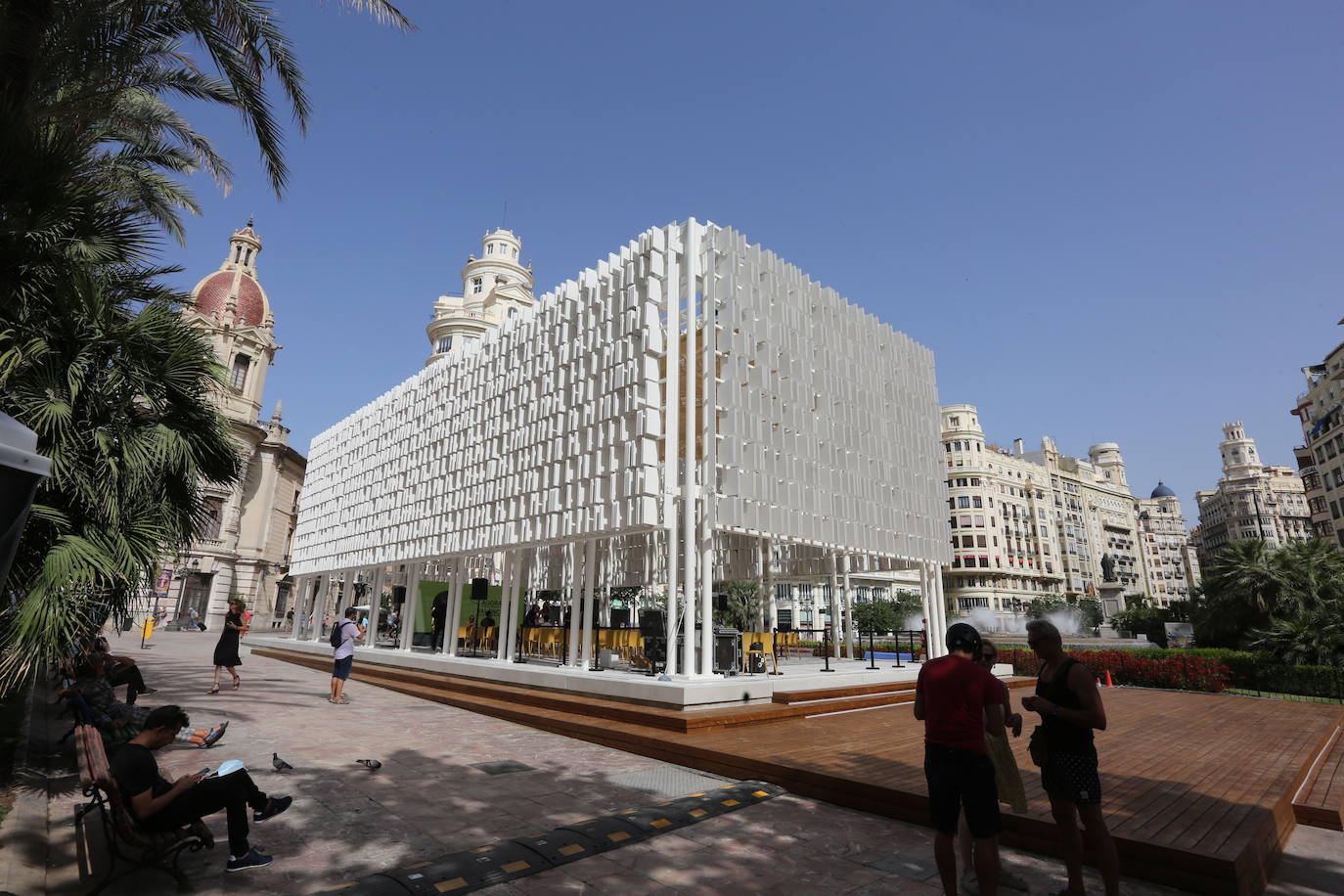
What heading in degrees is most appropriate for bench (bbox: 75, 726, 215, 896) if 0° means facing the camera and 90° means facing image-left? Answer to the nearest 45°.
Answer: approximately 270°

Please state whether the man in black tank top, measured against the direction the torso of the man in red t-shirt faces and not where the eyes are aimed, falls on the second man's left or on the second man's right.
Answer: on the second man's right

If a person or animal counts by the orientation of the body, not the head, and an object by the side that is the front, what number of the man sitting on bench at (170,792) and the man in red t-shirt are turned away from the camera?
1

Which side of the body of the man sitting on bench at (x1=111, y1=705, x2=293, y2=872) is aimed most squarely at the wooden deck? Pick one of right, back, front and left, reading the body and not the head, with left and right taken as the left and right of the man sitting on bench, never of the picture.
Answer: front

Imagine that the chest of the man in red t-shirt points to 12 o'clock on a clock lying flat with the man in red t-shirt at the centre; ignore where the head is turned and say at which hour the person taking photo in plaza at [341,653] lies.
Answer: The person taking photo in plaza is roughly at 10 o'clock from the man in red t-shirt.

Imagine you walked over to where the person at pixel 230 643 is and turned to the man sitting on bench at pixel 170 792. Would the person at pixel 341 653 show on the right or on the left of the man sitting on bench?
left

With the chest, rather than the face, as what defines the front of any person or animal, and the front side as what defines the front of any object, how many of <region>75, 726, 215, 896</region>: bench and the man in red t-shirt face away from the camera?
1

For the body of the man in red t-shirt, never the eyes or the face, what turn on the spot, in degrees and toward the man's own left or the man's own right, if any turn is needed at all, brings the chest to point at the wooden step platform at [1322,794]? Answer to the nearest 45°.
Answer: approximately 45° to the man's own right

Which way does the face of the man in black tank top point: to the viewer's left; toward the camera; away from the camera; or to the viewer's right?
to the viewer's left

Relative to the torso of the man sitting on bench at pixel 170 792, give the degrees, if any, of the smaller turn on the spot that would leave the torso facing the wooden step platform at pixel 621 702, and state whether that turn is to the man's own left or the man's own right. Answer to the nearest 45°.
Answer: approximately 45° to the man's own left

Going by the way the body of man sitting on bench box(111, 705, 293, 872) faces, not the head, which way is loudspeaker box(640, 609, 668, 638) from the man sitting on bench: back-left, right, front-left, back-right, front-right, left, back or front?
front-left

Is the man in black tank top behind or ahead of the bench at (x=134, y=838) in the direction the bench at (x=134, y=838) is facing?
ahead

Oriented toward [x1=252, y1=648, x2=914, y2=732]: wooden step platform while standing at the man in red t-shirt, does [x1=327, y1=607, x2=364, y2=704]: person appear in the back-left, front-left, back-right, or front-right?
front-left

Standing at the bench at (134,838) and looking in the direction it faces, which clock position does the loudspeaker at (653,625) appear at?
The loudspeaker is roughly at 11 o'clock from the bench.

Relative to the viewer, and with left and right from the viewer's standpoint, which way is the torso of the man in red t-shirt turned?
facing away from the viewer

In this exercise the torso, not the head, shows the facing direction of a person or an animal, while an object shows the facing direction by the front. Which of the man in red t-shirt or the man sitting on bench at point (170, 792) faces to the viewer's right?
the man sitting on bench

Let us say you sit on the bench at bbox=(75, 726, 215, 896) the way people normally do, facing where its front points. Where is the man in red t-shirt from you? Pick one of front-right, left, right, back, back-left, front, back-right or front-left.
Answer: front-right

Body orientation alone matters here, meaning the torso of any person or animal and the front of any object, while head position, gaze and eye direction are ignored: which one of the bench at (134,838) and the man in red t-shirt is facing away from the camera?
the man in red t-shirt

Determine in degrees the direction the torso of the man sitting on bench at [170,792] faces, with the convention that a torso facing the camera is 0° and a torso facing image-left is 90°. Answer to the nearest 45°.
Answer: approximately 270°
